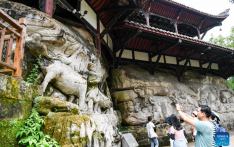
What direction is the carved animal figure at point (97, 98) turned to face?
to the viewer's right

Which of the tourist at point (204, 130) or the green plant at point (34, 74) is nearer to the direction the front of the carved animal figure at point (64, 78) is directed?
the green plant

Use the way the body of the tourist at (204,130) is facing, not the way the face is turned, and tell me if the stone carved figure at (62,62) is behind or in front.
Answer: in front

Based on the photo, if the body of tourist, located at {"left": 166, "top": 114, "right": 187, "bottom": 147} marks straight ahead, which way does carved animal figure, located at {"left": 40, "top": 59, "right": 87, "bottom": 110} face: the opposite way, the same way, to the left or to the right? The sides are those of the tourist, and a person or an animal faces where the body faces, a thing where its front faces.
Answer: to the left

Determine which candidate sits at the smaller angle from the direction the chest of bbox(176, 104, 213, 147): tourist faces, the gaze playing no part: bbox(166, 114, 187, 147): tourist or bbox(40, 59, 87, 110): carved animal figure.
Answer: the carved animal figure

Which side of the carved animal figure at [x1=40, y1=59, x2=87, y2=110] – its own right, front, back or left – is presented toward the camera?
left

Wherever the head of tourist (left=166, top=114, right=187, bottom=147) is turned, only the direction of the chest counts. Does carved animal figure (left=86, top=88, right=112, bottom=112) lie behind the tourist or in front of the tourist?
in front

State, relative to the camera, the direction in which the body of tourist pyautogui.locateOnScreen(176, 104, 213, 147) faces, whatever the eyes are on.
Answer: to the viewer's left

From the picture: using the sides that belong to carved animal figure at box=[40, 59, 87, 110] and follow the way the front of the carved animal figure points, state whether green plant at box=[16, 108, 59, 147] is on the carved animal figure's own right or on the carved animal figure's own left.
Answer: on the carved animal figure's own left

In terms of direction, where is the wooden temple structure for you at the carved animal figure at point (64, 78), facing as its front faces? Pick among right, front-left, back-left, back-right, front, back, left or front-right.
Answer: back-right

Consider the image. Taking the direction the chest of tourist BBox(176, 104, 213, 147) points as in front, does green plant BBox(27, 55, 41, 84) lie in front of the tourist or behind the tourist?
in front
